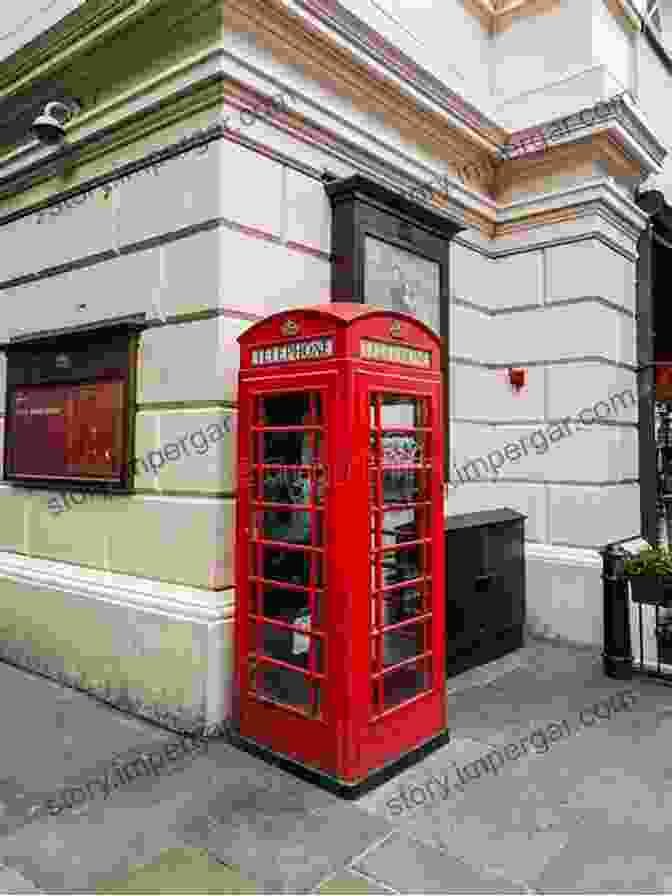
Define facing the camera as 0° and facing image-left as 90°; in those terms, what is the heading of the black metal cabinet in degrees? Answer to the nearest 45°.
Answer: approximately 315°

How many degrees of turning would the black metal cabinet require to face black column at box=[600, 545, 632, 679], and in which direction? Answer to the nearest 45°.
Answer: approximately 45° to its left

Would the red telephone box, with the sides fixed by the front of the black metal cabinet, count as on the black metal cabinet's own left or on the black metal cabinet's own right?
on the black metal cabinet's own right
